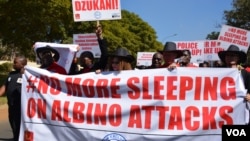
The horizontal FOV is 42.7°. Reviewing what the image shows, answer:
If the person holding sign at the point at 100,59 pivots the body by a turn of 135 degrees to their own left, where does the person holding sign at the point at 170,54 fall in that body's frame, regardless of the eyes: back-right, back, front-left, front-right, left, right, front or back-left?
right

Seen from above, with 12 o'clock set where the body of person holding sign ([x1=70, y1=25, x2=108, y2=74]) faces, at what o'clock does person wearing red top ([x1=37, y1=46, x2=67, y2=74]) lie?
The person wearing red top is roughly at 3 o'clock from the person holding sign.

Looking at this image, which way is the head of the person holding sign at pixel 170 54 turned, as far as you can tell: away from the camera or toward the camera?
toward the camera

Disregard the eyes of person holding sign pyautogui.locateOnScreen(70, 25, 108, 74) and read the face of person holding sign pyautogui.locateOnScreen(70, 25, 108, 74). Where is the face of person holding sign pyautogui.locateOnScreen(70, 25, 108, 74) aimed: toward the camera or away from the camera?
toward the camera

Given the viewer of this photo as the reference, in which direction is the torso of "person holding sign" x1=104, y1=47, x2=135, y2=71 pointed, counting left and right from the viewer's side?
facing the viewer and to the left of the viewer

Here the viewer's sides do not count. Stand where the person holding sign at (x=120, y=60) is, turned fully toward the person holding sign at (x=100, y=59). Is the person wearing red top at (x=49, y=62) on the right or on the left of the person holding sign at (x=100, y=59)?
left

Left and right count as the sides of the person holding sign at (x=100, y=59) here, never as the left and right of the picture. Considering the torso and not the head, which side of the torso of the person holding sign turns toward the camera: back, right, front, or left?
front

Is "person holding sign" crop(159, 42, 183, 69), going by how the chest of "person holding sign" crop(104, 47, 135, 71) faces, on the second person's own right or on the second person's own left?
on the second person's own left

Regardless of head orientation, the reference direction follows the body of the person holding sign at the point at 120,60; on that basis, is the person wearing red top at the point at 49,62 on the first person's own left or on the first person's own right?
on the first person's own right

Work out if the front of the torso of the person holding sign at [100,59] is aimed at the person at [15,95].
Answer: no
